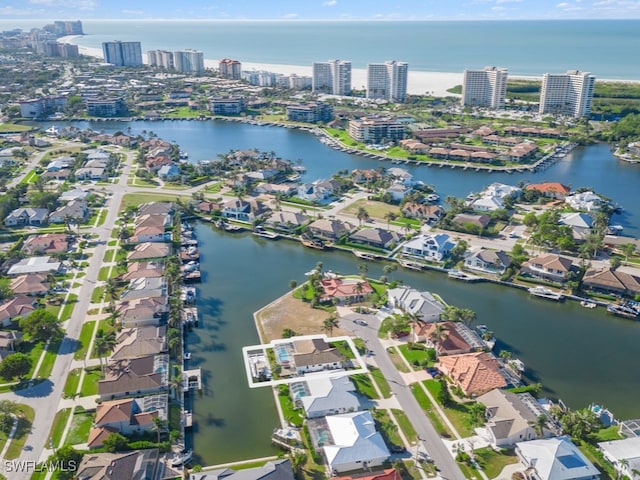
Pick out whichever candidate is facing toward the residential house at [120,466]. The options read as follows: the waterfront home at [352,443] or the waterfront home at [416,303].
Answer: the waterfront home at [416,303]

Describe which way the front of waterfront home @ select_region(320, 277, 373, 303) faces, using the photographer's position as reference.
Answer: facing the viewer

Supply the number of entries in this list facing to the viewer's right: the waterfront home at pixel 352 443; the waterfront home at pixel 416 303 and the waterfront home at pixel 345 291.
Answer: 1

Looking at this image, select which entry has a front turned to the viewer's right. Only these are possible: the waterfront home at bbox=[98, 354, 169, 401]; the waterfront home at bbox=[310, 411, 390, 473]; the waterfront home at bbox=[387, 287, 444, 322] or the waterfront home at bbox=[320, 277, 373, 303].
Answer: the waterfront home at bbox=[310, 411, 390, 473]

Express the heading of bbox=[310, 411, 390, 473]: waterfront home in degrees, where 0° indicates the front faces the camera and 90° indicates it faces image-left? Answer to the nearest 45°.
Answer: approximately 270°

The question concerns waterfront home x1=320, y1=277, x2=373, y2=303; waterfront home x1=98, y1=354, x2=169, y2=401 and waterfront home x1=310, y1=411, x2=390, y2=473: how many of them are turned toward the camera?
1

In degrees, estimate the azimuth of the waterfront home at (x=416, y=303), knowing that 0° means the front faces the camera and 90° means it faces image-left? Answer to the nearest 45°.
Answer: approximately 45°

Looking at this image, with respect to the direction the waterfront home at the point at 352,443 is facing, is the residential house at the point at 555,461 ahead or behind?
ahead

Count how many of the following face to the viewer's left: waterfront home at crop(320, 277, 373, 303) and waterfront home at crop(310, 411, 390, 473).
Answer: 0

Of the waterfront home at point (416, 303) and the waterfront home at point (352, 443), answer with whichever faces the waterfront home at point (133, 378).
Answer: the waterfront home at point (416, 303)

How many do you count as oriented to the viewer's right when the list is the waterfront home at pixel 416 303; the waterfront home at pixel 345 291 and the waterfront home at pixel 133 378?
0

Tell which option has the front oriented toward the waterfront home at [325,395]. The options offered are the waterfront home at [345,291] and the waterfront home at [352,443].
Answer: the waterfront home at [345,291]

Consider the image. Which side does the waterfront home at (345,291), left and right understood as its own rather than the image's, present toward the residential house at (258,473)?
front

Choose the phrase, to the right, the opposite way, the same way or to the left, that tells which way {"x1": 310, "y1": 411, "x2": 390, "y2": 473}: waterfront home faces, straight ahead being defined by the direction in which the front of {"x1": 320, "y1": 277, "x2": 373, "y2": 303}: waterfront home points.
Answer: to the left

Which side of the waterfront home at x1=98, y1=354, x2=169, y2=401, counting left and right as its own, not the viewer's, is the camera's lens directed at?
left

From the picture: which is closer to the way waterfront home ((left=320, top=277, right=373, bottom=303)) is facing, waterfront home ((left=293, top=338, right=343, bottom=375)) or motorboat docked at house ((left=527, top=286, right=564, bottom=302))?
the waterfront home

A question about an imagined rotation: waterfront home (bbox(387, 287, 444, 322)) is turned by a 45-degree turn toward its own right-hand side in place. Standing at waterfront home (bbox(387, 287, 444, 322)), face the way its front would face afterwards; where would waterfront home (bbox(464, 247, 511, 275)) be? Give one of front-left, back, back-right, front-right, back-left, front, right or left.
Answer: back-right

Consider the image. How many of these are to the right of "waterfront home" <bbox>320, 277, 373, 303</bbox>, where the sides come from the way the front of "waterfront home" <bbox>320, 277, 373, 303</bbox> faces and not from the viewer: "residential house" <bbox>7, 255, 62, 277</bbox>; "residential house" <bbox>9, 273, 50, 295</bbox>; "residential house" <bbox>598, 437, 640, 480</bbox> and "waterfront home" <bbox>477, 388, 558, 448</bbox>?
2

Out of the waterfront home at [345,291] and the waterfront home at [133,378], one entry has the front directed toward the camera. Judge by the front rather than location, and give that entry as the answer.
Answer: the waterfront home at [345,291]

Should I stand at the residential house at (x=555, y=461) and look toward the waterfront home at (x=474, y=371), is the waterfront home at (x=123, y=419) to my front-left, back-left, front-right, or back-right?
front-left

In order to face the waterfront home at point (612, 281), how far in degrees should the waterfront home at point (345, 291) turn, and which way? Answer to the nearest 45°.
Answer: approximately 90° to its left
